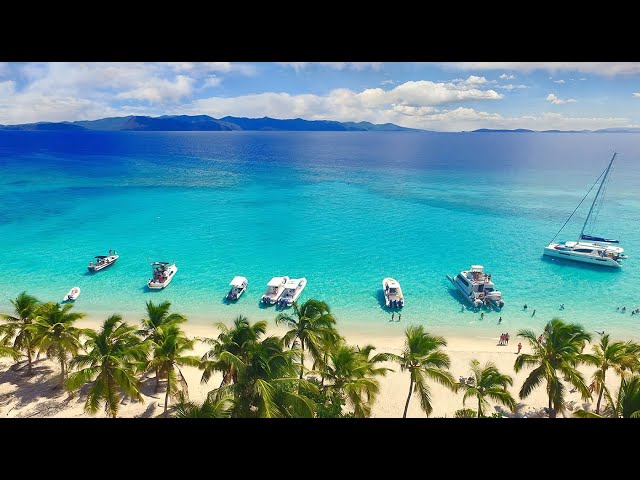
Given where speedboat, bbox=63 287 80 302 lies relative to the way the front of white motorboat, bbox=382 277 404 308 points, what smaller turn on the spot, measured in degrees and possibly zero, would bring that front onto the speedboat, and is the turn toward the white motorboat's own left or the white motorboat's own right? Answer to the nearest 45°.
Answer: approximately 90° to the white motorboat's own left

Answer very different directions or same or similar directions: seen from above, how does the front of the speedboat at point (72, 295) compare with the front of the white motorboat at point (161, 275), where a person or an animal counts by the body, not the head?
same or similar directions

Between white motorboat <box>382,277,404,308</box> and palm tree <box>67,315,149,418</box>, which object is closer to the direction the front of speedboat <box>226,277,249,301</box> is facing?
the white motorboat

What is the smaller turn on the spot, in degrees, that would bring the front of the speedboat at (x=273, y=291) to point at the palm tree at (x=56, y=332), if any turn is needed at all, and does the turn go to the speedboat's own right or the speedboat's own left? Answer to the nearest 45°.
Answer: approximately 180°

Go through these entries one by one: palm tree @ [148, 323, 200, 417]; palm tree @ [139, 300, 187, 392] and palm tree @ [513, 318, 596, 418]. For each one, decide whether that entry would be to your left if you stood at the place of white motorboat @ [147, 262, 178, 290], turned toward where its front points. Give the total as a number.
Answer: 0

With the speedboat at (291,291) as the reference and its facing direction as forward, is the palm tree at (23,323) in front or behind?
behind

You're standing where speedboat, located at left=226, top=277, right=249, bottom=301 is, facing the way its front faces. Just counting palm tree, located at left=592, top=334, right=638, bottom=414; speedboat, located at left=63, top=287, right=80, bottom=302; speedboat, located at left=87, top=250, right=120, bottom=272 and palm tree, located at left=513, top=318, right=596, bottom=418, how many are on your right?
2

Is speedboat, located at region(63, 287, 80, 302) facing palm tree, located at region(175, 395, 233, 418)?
no

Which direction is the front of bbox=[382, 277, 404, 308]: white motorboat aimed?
away from the camera

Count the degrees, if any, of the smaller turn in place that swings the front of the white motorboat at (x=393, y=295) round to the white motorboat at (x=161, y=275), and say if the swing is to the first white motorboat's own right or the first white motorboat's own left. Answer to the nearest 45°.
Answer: approximately 90° to the first white motorboat's own left

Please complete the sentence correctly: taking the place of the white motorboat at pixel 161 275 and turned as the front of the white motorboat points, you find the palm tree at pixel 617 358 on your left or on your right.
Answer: on your right

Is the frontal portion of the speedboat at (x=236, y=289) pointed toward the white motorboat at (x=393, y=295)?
no

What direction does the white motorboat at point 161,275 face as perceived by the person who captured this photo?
facing away from the viewer and to the right of the viewer

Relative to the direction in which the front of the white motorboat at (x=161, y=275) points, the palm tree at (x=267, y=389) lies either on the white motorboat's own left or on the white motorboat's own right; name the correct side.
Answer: on the white motorboat's own right

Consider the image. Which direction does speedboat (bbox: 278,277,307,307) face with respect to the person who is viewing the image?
facing away from the viewer and to the right of the viewer

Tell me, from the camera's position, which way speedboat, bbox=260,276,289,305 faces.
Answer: facing away from the viewer and to the right of the viewer

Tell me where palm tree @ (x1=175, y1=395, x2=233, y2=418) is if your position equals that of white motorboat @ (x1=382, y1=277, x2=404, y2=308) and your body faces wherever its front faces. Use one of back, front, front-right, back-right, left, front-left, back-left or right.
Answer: back

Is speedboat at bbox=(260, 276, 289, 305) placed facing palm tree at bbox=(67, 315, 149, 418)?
no

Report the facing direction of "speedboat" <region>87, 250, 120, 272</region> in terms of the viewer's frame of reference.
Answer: facing away from the viewer and to the right of the viewer
